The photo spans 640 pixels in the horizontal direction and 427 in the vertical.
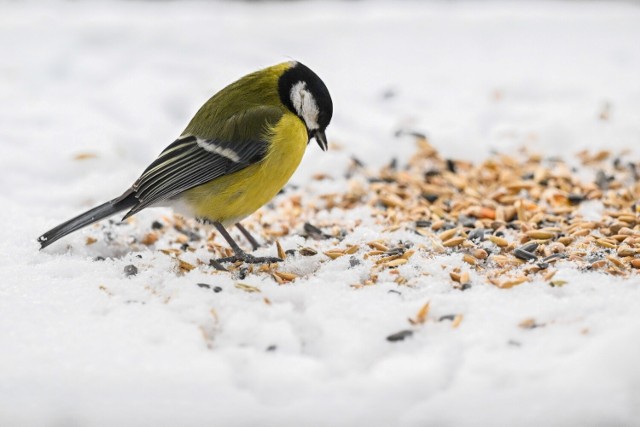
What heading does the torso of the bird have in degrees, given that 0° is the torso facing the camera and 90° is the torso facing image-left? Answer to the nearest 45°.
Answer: approximately 270°

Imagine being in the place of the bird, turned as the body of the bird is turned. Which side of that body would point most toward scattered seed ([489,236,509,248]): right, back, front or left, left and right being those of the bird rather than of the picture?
front

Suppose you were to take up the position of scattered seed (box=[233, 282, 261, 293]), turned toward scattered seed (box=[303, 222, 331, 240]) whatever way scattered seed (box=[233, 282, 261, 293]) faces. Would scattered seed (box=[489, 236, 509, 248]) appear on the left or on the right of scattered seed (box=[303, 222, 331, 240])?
right

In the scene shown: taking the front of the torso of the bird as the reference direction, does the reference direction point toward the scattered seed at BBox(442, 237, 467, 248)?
yes
